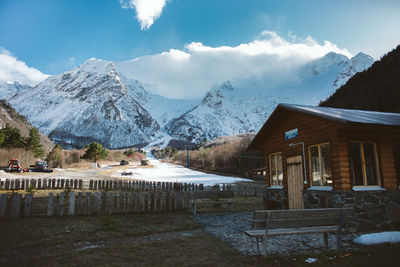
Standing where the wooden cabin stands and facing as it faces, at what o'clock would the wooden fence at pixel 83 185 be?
The wooden fence is roughly at 2 o'clock from the wooden cabin.

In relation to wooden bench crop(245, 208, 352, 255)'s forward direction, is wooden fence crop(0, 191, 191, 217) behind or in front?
in front

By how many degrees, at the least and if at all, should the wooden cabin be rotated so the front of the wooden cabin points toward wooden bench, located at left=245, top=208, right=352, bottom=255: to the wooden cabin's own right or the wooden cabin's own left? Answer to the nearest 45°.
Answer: approximately 45° to the wooden cabin's own left

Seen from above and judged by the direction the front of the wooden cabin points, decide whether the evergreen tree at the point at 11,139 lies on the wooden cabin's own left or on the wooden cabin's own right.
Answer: on the wooden cabin's own right

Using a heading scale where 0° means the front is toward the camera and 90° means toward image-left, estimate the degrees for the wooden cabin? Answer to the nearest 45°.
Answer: approximately 45°

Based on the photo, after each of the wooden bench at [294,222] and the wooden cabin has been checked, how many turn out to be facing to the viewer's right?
0

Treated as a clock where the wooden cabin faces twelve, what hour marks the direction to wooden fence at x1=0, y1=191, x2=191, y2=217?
The wooden fence is roughly at 1 o'clock from the wooden cabin.
